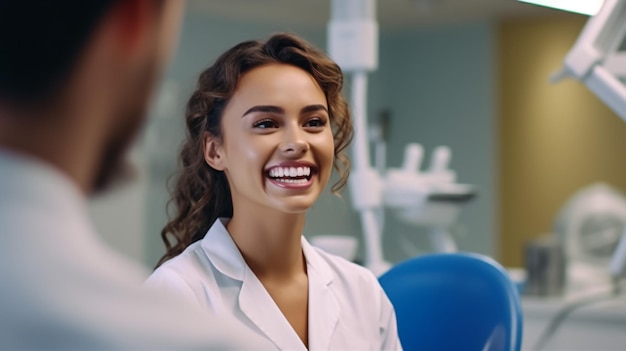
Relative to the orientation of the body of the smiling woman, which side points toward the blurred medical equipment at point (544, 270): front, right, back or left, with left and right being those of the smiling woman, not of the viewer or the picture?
left

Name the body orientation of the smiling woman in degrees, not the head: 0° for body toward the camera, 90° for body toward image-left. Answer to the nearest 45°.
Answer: approximately 315°
